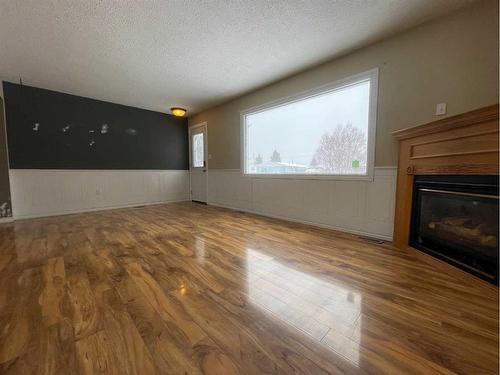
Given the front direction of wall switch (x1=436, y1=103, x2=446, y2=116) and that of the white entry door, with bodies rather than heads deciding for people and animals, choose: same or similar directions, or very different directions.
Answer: same or similar directions

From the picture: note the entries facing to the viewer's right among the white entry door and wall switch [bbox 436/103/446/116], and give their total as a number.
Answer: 0

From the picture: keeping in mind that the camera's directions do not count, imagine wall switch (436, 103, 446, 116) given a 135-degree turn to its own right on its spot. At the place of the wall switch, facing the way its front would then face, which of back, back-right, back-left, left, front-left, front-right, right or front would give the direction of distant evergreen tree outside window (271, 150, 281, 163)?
front-left

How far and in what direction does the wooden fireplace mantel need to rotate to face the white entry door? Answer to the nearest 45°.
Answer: approximately 45° to its right

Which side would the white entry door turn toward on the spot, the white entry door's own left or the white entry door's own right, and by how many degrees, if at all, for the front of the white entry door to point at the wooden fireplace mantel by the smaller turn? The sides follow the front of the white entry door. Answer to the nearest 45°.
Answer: approximately 90° to the white entry door's own left

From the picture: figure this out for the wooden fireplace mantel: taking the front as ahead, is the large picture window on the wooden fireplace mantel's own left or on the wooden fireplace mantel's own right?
on the wooden fireplace mantel's own right

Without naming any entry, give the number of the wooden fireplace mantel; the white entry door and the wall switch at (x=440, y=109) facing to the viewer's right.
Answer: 0

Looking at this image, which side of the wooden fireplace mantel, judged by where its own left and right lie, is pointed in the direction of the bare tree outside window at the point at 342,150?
right

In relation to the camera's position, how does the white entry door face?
facing the viewer and to the left of the viewer

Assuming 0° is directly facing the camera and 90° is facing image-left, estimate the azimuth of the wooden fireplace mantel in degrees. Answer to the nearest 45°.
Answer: approximately 45°

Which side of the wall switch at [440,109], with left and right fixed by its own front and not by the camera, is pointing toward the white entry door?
right
